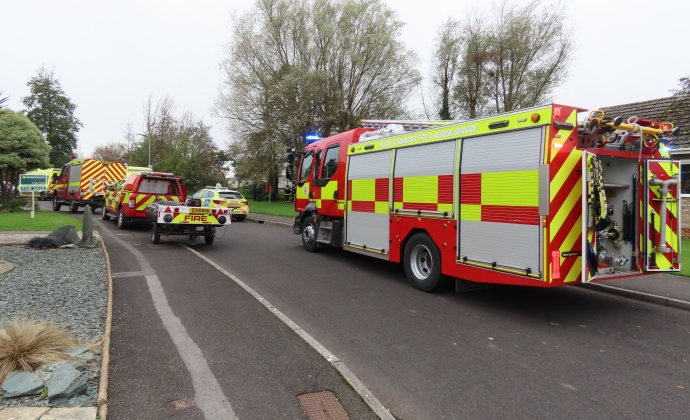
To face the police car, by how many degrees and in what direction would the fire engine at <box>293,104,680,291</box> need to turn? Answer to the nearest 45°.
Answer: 0° — it already faces it

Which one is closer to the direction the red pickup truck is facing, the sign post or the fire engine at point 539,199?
the sign post

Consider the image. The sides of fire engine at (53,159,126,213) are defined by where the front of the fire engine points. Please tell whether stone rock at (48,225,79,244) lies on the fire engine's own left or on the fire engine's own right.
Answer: on the fire engine's own left

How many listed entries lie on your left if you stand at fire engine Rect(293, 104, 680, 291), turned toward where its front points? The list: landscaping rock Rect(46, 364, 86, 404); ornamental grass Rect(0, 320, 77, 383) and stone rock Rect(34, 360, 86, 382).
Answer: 3

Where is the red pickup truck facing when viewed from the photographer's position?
facing away from the viewer and to the left of the viewer

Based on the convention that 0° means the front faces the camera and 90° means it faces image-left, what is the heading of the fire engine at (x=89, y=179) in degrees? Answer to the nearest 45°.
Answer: approximately 135°

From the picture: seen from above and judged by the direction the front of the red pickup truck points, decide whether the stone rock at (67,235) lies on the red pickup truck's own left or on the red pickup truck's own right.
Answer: on the red pickup truck's own left

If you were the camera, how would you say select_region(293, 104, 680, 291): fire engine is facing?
facing away from the viewer and to the left of the viewer
